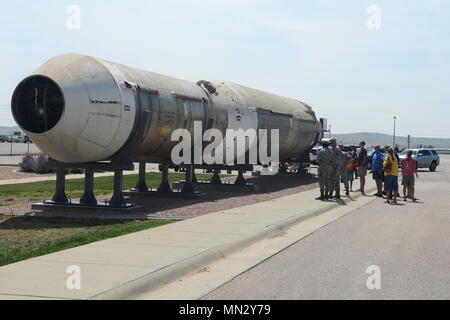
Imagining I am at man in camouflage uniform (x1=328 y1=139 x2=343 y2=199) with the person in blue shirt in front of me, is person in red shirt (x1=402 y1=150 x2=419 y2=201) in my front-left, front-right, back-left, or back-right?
front-right

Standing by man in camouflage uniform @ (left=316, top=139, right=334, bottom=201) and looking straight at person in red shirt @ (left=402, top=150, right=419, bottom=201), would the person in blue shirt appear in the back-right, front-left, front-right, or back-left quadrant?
front-left

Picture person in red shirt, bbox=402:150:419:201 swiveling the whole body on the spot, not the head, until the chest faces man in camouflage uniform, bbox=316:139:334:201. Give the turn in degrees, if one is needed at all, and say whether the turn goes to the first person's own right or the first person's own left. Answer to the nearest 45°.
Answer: approximately 45° to the first person's own right

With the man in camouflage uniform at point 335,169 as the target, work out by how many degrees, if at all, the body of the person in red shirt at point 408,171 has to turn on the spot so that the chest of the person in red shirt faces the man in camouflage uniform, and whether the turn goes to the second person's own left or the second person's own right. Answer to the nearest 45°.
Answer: approximately 45° to the second person's own right

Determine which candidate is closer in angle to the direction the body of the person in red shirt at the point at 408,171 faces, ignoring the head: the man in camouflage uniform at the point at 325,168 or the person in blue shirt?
the man in camouflage uniform

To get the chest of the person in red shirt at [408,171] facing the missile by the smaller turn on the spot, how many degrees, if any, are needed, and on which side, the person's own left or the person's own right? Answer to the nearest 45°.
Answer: approximately 45° to the person's own right
